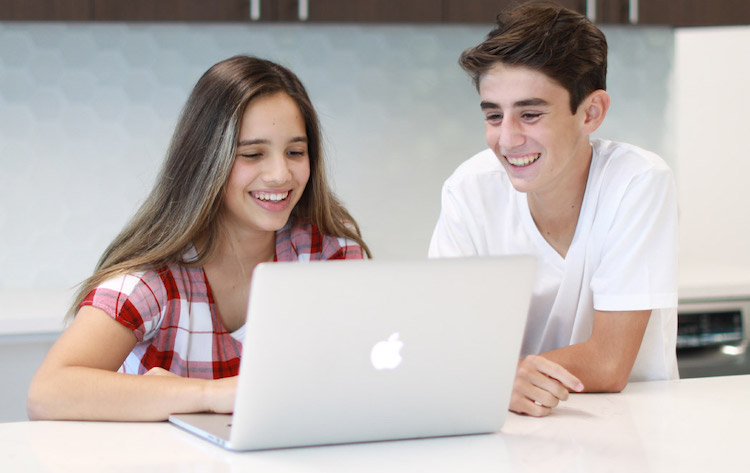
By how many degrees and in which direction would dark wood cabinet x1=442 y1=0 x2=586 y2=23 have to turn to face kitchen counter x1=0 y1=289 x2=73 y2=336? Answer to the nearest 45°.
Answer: approximately 45° to its right

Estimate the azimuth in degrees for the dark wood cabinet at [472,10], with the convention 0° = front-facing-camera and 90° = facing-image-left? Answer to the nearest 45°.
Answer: approximately 0°

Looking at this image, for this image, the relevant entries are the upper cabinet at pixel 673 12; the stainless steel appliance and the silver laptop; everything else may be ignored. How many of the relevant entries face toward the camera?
2

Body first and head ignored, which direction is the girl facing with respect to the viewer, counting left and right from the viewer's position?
facing the viewer and to the right of the viewer

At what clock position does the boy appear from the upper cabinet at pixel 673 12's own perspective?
The boy is roughly at 12 o'clock from the upper cabinet.

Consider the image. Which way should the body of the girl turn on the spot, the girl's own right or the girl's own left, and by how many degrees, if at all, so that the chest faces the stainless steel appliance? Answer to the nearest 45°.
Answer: approximately 90° to the girl's own left

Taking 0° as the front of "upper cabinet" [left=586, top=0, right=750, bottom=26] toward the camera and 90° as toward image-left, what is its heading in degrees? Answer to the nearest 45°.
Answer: approximately 0°

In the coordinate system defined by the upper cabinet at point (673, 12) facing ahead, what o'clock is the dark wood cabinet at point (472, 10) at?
The dark wood cabinet is roughly at 2 o'clock from the upper cabinet.

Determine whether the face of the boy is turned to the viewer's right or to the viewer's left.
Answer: to the viewer's left

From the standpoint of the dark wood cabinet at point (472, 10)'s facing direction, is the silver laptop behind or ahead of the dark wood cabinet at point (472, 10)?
ahead

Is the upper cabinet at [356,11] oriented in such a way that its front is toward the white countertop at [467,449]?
yes
